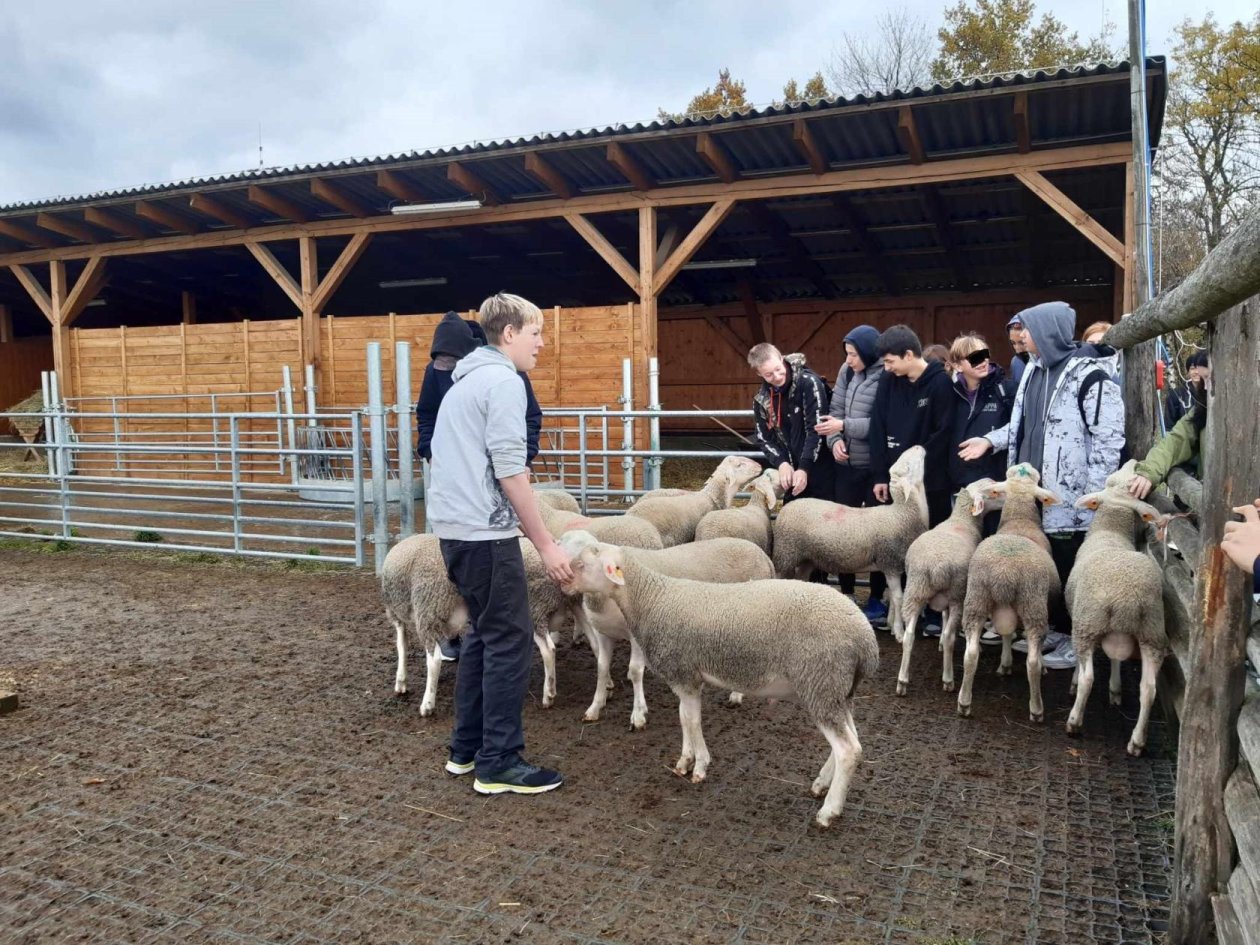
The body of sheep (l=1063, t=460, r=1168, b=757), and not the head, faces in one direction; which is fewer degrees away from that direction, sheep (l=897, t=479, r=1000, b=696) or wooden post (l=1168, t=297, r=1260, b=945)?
the sheep

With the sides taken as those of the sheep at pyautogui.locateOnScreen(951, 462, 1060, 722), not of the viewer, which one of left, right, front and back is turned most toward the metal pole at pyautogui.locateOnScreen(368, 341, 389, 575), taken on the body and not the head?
left

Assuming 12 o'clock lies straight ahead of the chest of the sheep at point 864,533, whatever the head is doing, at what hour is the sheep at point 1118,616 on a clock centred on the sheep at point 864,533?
the sheep at point 1118,616 is roughly at 2 o'clock from the sheep at point 864,533.

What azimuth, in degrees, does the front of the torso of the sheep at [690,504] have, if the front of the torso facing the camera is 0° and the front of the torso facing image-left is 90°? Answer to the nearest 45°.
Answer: approximately 270°

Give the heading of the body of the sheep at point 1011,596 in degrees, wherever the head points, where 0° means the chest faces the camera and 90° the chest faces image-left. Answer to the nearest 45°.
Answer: approximately 180°

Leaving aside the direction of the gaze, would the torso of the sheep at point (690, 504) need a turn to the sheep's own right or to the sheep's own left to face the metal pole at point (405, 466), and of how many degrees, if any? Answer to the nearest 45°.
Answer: approximately 135° to the sheep's own left

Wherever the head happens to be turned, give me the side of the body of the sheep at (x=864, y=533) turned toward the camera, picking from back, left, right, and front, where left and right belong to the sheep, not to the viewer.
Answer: right

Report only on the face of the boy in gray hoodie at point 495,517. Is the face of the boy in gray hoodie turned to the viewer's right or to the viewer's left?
to the viewer's right

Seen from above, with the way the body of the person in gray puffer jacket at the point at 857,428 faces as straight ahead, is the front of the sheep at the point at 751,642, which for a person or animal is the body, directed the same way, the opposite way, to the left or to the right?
to the right

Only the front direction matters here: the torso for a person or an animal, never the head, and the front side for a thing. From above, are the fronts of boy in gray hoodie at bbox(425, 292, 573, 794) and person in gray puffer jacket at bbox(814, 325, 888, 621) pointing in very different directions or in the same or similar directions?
very different directions

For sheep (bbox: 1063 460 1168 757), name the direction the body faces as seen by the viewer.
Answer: away from the camera
